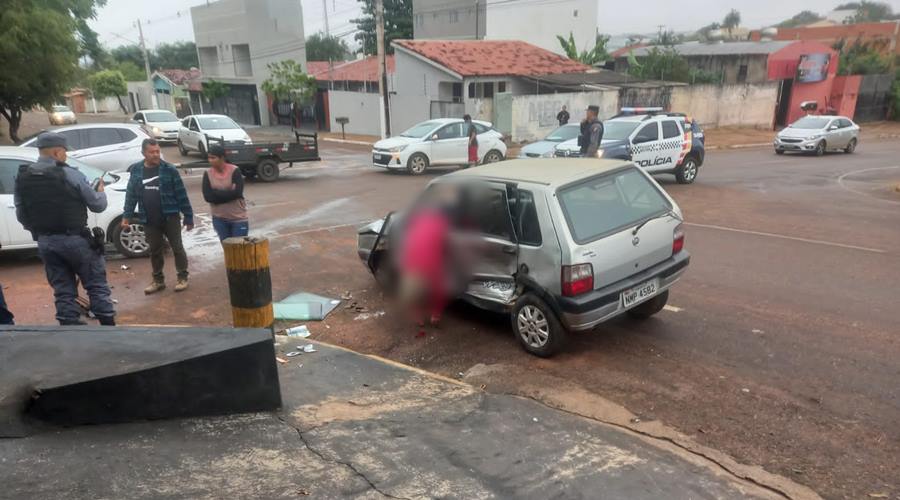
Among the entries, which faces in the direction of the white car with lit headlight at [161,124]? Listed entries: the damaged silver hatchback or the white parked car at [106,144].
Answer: the damaged silver hatchback

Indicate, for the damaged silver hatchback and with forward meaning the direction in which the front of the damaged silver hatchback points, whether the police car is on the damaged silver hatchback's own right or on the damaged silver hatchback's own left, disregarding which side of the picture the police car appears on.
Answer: on the damaged silver hatchback's own right

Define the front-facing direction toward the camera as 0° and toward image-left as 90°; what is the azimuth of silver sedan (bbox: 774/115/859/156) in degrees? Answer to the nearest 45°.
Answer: approximately 45°

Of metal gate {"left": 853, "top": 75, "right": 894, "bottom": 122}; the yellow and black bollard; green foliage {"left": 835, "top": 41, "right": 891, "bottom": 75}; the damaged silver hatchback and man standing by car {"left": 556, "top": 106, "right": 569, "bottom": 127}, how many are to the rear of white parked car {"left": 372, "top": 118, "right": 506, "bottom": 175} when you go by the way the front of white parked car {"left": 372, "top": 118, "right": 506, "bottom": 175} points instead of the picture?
3

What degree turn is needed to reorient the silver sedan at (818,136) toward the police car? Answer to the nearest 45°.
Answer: approximately 45° to its left

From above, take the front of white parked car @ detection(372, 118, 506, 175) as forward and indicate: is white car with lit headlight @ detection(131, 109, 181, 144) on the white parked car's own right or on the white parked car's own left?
on the white parked car's own right

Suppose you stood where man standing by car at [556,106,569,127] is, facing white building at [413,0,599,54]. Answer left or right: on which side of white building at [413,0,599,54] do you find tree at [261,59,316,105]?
left

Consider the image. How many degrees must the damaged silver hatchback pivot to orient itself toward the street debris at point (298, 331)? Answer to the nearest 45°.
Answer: approximately 45° to its left

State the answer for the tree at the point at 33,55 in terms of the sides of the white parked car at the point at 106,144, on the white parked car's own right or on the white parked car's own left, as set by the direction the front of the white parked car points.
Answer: on the white parked car's own right

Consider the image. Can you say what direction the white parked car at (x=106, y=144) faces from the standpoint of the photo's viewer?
facing to the left of the viewer

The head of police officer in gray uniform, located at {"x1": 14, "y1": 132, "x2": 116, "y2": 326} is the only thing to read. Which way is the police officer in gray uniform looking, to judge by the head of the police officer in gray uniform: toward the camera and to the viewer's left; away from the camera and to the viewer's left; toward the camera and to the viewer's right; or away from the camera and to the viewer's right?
away from the camera and to the viewer's right

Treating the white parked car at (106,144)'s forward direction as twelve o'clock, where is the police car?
The police car is roughly at 7 o'clock from the white parked car.

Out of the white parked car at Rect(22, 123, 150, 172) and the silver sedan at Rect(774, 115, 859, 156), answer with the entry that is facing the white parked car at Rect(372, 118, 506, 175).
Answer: the silver sedan

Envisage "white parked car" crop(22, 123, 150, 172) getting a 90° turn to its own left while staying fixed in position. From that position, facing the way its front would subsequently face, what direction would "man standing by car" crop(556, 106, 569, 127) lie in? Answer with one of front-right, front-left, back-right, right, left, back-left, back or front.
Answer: left
